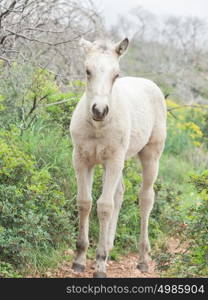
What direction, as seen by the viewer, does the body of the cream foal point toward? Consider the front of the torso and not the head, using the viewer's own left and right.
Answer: facing the viewer and to the left of the viewer

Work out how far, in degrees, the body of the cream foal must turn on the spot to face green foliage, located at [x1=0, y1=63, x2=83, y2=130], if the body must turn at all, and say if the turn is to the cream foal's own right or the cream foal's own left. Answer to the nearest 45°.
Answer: approximately 90° to the cream foal's own right
